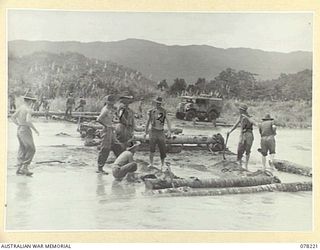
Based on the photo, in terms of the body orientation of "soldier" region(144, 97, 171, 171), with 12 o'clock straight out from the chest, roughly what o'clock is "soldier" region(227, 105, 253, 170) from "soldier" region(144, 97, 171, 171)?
"soldier" region(227, 105, 253, 170) is roughly at 9 o'clock from "soldier" region(144, 97, 171, 171).

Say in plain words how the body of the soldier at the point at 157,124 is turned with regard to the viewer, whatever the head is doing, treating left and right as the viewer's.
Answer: facing the viewer

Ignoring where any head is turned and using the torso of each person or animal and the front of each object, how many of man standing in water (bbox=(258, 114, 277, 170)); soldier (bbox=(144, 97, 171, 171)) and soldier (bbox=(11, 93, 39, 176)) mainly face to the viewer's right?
1

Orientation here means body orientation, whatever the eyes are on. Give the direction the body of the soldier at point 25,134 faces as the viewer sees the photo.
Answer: to the viewer's right

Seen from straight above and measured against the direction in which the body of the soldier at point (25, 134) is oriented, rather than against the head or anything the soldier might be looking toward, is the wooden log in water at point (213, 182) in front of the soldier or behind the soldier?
in front

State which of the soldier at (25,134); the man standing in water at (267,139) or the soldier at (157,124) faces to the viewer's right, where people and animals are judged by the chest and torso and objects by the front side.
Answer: the soldier at (25,134)

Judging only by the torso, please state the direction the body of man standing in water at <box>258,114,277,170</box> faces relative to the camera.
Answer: away from the camera

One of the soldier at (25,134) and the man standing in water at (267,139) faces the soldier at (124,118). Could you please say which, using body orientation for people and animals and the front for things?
the soldier at (25,134)

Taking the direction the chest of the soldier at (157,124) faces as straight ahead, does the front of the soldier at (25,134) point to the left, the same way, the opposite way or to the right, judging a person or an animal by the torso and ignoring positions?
to the left

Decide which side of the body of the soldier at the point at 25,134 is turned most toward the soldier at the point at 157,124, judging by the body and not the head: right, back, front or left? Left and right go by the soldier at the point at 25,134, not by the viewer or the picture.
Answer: front

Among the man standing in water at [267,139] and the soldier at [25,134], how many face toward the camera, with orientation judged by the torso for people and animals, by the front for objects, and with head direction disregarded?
0

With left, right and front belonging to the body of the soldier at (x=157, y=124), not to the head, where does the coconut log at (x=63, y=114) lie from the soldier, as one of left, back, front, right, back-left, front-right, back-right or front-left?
right
